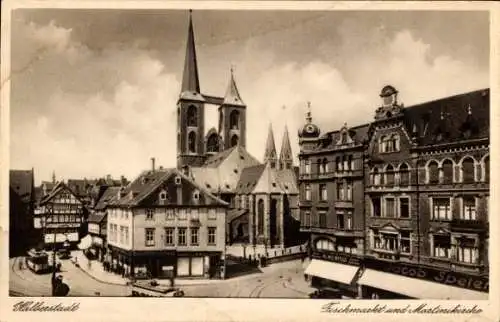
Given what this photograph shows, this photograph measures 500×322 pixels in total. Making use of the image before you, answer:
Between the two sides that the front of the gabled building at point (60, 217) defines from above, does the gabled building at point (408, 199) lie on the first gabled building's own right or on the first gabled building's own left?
on the first gabled building's own left

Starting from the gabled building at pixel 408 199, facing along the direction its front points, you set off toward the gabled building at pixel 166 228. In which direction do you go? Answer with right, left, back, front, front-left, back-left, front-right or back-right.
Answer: front-right

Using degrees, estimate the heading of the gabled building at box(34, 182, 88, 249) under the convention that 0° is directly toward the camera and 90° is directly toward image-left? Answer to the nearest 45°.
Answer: approximately 0°

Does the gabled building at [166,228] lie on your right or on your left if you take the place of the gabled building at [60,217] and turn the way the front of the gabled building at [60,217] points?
on your left

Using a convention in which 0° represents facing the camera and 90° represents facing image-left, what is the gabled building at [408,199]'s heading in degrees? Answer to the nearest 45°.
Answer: approximately 45°
